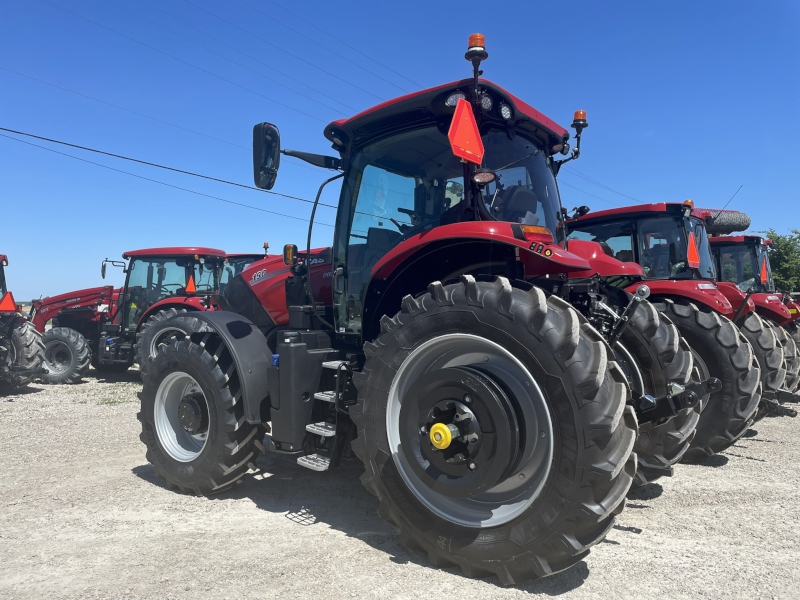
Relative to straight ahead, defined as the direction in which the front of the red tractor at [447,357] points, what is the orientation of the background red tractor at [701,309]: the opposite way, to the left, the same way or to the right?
the same way

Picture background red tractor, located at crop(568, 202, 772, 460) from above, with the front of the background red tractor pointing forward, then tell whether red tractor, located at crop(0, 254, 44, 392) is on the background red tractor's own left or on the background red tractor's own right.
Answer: on the background red tractor's own left

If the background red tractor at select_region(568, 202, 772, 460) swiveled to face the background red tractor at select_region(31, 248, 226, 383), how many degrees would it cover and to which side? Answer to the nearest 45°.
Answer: approximately 45° to its left

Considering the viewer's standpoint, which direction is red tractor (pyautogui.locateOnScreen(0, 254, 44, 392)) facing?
facing away from the viewer and to the left of the viewer

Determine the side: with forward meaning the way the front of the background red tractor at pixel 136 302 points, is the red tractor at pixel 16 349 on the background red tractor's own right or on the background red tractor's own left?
on the background red tractor's own left

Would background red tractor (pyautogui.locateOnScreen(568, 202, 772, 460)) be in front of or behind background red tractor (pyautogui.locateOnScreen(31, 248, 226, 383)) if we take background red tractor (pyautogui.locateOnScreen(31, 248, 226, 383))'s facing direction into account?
behind

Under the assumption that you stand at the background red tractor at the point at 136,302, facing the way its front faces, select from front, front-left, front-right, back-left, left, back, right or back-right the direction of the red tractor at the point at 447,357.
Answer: back-left

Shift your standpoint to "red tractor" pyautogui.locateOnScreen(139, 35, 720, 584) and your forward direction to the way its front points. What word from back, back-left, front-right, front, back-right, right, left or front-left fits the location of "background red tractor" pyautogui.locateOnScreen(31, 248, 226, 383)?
front

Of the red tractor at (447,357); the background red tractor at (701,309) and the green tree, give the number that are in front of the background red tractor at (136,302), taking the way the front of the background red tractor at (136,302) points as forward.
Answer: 0

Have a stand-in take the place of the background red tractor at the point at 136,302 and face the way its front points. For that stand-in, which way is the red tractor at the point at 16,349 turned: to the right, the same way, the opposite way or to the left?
the same way

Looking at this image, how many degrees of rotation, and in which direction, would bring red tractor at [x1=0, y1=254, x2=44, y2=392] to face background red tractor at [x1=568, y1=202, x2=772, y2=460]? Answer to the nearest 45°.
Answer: approximately 180°

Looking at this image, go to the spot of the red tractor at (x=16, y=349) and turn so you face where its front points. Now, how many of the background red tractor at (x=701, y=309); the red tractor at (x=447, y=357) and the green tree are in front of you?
0

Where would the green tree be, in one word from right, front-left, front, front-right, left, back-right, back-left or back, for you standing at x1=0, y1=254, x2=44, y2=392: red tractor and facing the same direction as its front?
back-right

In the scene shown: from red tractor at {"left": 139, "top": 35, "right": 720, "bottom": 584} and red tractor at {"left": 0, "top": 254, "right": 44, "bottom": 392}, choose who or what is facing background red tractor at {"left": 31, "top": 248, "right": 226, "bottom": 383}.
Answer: red tractor at {"left": 139, "top": 35, "right": 720, "bottom": 584}
